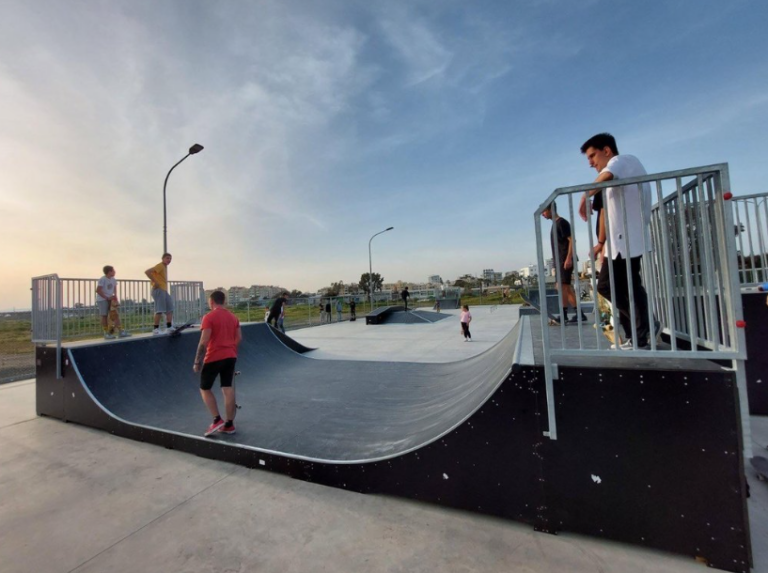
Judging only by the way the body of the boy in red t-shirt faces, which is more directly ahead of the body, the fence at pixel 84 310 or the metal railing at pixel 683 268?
the fence

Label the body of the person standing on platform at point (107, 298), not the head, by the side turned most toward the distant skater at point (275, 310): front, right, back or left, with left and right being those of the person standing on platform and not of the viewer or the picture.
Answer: left

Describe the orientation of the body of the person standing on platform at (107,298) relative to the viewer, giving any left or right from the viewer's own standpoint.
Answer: facing the viewer and to the right of the viewer

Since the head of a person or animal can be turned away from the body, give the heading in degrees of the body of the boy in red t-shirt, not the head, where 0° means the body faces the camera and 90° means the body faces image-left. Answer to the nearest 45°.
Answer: approximately 135°

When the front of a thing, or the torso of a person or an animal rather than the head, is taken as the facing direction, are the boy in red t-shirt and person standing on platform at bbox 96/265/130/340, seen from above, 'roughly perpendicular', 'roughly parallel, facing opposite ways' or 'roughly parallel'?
roughly parallel, facing opposite ways
